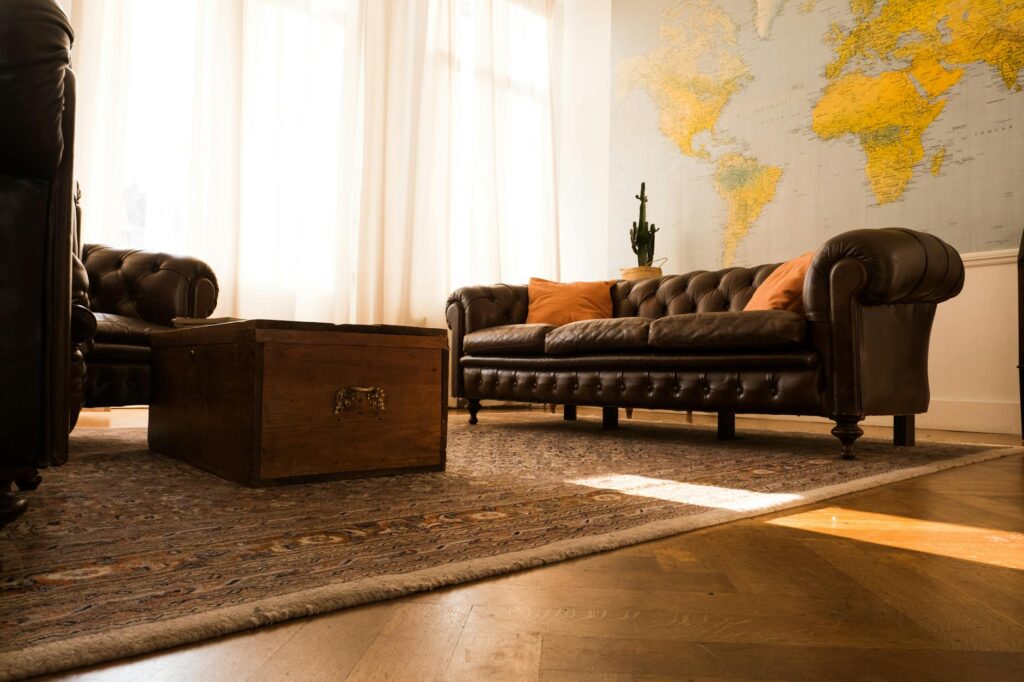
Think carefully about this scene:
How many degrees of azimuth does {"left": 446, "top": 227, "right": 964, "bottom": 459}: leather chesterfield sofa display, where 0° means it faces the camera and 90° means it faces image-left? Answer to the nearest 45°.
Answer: approximately 45°

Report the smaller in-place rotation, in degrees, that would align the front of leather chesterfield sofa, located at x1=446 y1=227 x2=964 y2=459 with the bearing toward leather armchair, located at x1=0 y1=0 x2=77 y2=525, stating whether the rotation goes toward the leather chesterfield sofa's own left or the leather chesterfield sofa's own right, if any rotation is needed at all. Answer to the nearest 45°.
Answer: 0° — it already faces it

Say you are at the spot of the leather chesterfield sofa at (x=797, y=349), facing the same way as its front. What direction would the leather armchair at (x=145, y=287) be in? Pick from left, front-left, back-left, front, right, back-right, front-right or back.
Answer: front-right

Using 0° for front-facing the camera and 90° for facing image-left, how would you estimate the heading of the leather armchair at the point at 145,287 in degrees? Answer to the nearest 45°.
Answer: approximately 315°

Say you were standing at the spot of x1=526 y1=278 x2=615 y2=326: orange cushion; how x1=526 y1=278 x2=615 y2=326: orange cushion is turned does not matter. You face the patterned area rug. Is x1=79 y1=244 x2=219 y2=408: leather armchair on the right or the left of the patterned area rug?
right

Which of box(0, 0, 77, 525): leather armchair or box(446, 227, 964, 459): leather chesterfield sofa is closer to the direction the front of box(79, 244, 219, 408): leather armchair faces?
the leather chesterfield sofa

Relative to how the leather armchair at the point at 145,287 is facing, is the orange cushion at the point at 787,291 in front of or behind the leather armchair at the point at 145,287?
in front

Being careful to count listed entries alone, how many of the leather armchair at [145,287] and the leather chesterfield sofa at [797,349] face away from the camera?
0

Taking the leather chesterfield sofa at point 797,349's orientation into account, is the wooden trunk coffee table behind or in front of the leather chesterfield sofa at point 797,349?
in front

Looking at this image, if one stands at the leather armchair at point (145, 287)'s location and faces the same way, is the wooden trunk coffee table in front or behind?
in front

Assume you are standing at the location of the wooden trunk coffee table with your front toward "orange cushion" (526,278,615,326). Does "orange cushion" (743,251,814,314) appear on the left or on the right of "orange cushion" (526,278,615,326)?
right
